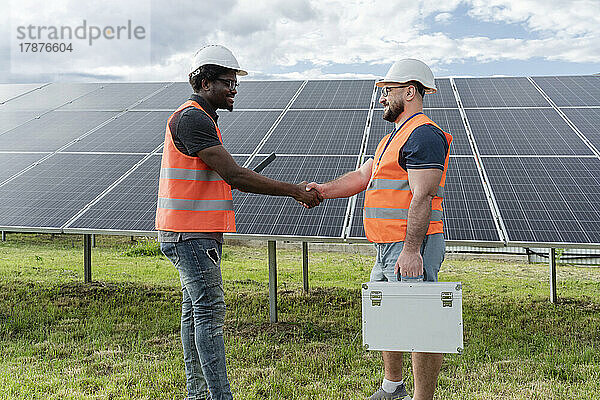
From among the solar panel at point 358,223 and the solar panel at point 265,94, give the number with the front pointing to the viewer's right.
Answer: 0

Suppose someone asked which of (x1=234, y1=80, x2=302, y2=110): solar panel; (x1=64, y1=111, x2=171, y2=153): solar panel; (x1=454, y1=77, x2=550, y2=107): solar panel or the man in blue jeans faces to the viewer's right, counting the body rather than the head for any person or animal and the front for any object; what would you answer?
the man in blue jeans

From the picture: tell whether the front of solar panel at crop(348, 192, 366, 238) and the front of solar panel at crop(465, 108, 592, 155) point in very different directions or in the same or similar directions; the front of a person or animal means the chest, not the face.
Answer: same or similar directions

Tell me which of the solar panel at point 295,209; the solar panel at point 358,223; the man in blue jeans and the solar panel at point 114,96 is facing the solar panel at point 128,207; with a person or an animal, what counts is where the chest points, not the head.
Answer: the solar panel at point 114,96

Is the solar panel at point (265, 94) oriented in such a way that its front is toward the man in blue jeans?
yes

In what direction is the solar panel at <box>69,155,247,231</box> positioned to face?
toward the camera

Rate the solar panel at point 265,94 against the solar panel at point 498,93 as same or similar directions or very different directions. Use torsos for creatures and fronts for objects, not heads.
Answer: same or similar directions

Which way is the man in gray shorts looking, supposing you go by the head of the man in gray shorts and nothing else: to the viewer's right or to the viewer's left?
to the viewer's left

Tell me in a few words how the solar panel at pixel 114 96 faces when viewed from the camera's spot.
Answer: facing the viewer

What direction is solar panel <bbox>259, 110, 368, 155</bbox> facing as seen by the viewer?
toward the camera

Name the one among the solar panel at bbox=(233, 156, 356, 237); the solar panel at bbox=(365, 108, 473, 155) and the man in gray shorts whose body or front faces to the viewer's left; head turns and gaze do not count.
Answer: the man in gray shorts

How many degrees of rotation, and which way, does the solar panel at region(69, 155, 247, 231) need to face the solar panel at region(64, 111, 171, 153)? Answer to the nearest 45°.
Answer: approximately 180°

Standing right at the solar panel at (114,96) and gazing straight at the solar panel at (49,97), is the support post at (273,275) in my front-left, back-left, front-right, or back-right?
back-left

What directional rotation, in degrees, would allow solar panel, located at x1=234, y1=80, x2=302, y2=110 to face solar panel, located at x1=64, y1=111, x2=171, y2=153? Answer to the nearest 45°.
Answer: approximately 45° to its right

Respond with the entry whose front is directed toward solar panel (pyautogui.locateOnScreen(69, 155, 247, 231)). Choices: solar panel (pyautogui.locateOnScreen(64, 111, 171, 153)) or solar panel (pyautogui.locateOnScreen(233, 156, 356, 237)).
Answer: solar panel (pyautogui.locateOnScreen(64, 111, 171, 153))

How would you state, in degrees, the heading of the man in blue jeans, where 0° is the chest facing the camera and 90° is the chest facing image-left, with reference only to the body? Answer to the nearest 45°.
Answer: approximately 270°

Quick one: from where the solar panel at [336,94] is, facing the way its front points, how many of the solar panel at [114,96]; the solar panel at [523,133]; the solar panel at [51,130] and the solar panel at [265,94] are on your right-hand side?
3
